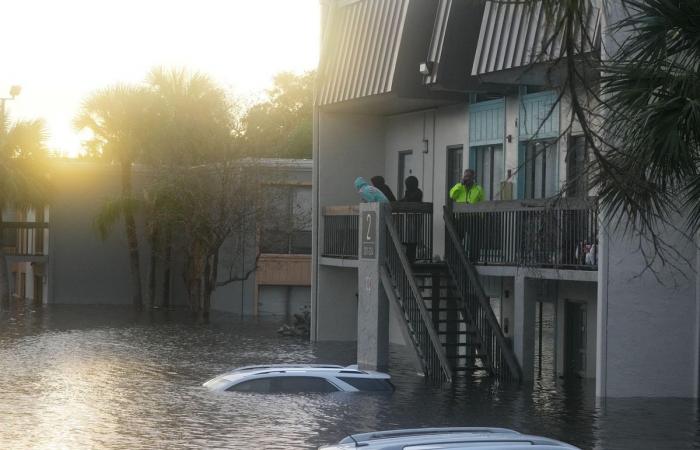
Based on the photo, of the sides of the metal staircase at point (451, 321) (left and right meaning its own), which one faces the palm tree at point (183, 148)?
back

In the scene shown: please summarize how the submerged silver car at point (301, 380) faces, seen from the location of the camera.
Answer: facing to the left of the viewer

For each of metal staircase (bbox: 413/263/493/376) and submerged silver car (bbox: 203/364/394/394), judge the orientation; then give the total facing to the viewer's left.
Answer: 1

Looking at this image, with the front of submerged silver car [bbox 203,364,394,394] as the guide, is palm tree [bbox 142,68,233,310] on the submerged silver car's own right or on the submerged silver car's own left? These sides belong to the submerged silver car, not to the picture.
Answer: on the submerged silver car's own right
